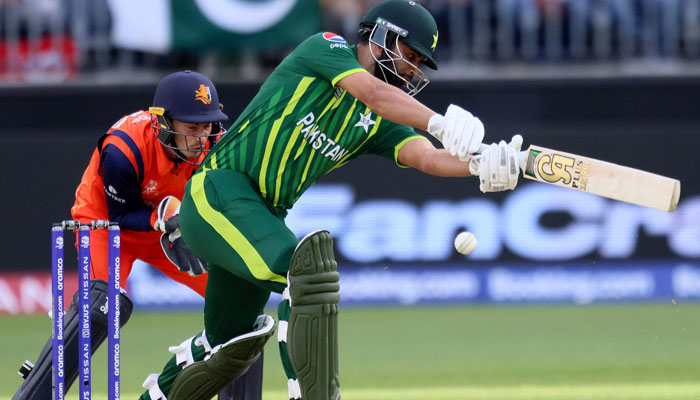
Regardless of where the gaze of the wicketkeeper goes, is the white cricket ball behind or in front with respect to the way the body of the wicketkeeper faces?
in front

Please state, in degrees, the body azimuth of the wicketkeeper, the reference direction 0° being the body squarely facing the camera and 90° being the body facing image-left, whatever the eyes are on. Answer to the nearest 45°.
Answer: approximately 315°

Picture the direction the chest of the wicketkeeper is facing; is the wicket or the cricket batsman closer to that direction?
the cricket batsman

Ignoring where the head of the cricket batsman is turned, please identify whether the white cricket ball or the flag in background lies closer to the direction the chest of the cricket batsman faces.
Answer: the white cricket ball

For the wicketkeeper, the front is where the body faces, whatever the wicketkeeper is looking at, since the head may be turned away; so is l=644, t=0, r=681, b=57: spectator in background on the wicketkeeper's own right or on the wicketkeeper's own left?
on the wicketkeeper's own left

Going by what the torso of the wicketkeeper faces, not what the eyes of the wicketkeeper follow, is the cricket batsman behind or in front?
in front

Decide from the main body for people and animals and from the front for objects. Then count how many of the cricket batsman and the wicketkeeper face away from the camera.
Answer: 0

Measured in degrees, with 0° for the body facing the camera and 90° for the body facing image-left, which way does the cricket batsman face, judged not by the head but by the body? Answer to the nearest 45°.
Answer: approximately 315°

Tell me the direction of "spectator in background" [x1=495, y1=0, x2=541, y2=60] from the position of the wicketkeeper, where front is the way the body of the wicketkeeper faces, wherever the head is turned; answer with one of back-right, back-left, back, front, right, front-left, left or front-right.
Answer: left

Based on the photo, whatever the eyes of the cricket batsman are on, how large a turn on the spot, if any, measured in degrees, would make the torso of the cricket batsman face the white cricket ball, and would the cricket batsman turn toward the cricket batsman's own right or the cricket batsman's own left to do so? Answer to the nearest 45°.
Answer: approximately 45° to the cricket batsman's own left

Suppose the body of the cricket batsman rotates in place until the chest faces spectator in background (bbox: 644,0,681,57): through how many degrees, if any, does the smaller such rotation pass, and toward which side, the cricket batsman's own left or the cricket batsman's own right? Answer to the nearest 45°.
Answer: approximately 90° to the cricket batsman's own left

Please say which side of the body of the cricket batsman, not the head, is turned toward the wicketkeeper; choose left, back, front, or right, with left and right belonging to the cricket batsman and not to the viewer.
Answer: back

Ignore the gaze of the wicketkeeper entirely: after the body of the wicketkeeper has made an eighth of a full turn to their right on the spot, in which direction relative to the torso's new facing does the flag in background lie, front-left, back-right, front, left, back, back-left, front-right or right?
back

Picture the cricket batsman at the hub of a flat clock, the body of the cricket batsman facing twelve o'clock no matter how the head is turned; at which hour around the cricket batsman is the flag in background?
The flag in background is roughly at 7 o'clock from the cricket batsman.
